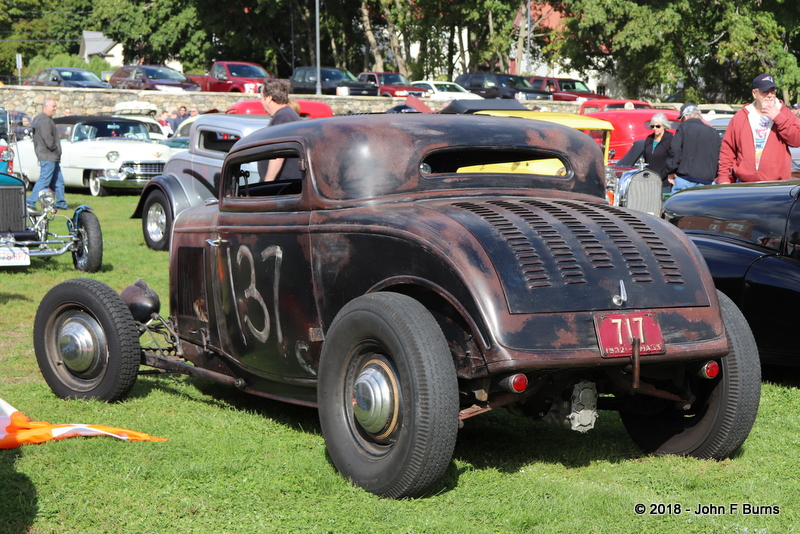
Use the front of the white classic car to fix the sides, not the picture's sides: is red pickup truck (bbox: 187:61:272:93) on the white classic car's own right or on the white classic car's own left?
on the white classic car's own left

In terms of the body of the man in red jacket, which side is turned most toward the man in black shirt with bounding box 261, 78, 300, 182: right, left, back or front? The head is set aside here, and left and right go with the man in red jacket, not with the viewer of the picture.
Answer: right

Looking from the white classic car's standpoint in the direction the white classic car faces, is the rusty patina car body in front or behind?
in front

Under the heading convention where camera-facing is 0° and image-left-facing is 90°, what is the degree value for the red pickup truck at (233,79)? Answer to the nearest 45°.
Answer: approximately 315°

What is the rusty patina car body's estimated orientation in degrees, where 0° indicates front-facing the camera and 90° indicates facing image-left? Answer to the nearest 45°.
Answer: approximately 135°

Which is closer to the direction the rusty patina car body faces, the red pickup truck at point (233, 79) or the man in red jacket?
the red pickup truck

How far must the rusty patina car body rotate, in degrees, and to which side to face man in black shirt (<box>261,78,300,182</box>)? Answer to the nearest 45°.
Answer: approximately 45° to its right

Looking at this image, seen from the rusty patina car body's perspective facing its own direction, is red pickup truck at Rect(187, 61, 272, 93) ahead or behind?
ahead

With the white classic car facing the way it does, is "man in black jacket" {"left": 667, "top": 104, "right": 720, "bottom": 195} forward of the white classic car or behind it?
forward

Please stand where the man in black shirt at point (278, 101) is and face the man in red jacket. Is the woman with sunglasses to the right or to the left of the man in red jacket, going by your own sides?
left

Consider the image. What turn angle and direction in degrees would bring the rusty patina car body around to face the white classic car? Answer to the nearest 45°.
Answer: approximately 45° to its right
